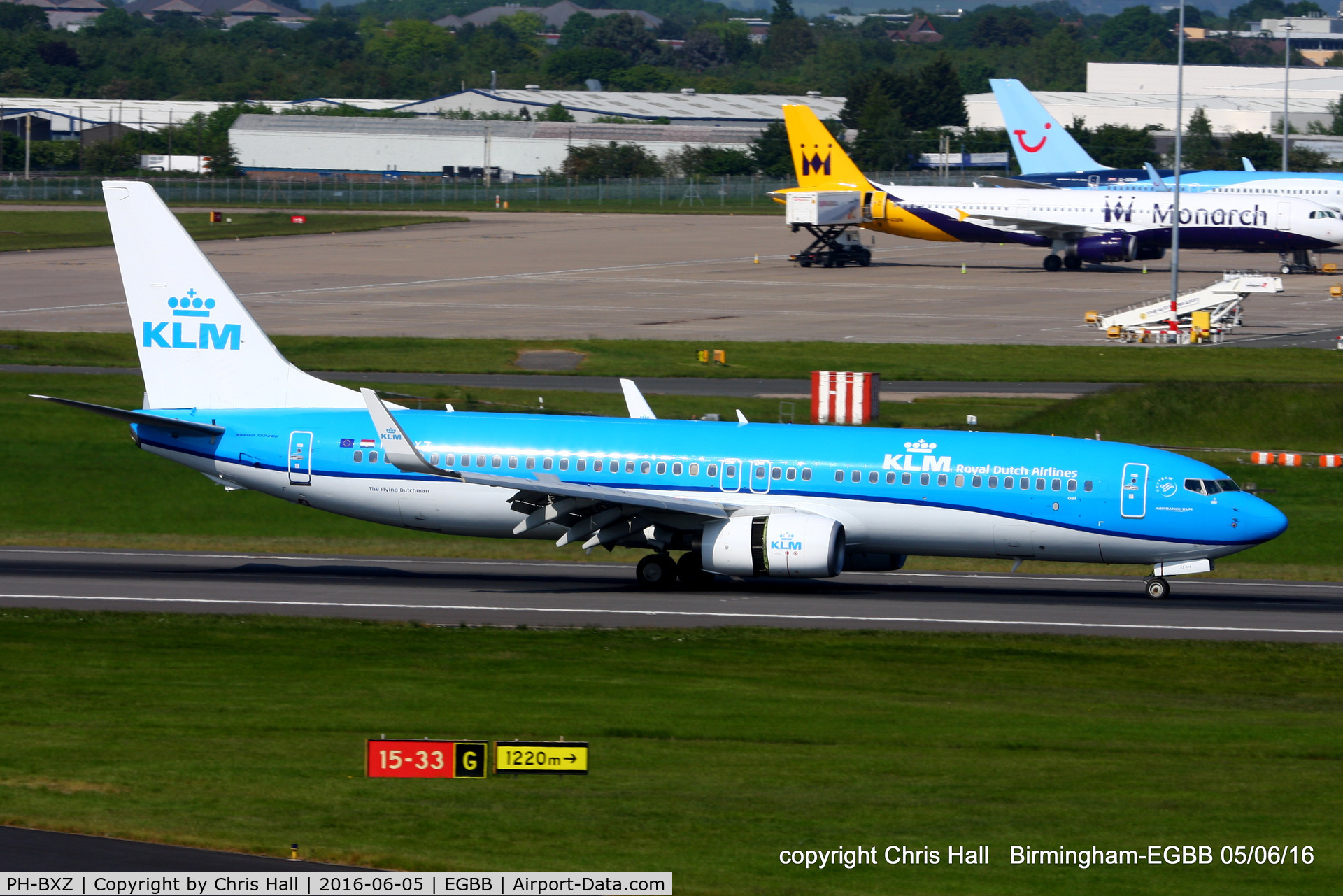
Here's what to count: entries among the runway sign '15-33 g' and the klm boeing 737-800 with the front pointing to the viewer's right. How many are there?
1

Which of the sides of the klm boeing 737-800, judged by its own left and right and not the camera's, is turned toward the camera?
right

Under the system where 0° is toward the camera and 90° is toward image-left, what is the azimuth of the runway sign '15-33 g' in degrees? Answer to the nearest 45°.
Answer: approximately 0°

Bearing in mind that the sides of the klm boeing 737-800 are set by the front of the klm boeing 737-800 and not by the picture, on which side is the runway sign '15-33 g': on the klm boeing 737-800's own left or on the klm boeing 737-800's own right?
on the klm boeing 737-800's own right

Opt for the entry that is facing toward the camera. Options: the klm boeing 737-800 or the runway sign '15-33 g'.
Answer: the runway sign '15-33 g'

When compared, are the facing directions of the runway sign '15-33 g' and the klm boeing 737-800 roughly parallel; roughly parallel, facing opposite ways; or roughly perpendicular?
roughly perpendicular

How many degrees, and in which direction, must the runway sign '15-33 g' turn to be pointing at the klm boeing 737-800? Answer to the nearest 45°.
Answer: approximately 180°
